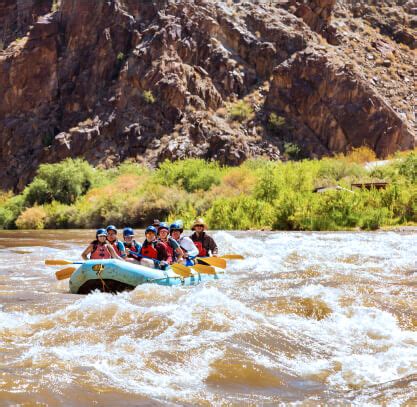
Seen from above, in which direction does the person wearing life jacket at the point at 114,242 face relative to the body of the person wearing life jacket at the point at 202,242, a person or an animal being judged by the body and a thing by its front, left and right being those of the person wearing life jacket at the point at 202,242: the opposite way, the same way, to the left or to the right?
the same way

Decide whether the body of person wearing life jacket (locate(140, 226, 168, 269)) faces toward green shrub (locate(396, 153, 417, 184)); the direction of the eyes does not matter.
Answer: no

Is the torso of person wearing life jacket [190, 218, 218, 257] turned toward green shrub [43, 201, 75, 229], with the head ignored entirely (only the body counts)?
no

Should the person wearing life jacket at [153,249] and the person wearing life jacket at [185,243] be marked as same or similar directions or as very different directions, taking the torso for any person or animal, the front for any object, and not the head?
same or similar directions

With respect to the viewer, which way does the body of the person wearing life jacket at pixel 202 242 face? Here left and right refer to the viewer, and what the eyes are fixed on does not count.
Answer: facing the viewer and to the left of the viewer

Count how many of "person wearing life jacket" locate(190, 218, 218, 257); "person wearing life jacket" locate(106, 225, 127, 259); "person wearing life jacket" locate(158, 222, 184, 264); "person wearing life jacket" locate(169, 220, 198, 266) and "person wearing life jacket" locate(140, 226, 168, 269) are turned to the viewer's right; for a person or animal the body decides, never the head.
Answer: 0

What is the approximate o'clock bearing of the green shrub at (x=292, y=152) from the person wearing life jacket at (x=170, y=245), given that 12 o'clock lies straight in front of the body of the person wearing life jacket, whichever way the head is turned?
The green shrub is roughly at 5 o'clock from the person wearing life jacket.

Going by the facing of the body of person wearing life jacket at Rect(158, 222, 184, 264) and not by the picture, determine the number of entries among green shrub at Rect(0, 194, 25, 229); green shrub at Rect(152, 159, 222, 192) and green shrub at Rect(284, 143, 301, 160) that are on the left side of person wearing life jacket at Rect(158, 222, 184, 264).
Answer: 0

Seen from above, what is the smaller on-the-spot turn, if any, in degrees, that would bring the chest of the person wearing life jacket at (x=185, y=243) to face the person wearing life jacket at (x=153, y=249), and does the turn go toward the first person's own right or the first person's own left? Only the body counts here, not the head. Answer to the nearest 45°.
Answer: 0° — they already face them

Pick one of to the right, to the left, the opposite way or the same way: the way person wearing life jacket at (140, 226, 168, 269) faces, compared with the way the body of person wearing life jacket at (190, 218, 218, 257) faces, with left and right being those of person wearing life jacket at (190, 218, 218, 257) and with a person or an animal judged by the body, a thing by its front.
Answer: the same way

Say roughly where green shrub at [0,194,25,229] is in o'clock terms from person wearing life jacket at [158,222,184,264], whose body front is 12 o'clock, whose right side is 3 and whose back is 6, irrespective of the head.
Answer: The green shrub is roughly at 4 o'clock from the person wearing life jacket.

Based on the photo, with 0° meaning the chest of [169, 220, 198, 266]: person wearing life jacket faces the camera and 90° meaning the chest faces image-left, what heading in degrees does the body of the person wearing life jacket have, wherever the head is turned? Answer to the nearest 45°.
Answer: approximately 45°

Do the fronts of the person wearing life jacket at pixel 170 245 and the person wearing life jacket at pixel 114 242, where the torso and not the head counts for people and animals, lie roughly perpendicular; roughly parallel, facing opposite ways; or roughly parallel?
roughly parallel

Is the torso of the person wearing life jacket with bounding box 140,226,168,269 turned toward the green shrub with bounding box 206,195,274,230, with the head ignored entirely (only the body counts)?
no

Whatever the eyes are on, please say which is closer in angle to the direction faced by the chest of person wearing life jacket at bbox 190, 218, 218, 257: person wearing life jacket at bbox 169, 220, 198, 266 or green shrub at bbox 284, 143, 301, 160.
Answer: the person wearing life jacket

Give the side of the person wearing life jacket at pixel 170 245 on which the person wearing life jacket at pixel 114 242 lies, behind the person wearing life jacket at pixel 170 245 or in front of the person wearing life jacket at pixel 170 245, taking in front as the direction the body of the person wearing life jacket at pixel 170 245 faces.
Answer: in front

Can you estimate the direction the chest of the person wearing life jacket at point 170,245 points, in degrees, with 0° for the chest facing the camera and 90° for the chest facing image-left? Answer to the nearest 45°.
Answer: approximately 45°

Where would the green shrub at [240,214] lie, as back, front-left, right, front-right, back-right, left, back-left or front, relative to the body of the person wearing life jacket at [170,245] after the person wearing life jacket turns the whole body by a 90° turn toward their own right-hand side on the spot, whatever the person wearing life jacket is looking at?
front-right
